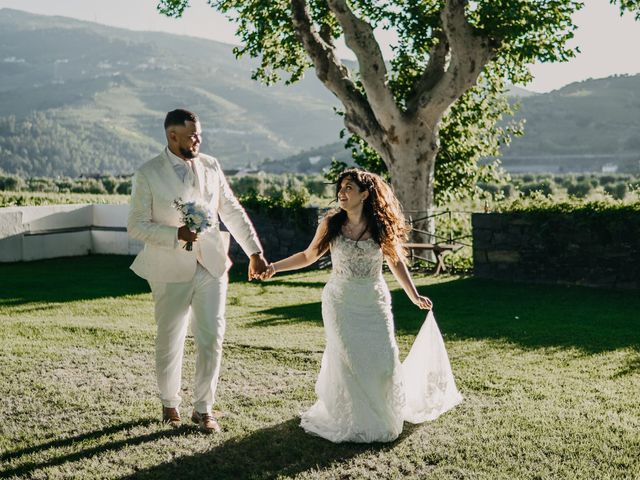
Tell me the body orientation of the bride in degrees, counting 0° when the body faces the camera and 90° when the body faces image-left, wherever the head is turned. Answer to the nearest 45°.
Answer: approximately 0°

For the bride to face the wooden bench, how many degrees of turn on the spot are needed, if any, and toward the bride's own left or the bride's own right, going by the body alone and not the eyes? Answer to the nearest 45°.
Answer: approximately 180°

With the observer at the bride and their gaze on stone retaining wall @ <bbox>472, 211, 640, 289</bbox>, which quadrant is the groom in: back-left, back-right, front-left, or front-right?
back-left

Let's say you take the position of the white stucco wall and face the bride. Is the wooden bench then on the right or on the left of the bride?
left

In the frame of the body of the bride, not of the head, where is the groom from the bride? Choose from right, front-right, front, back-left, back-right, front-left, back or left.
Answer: right

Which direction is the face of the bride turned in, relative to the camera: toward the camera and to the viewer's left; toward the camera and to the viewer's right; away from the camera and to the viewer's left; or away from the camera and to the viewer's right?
toward the camera and to the viewer's left

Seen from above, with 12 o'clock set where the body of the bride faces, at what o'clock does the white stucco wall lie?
The white stucco wall is roughly at 5 o'clock from the bride.

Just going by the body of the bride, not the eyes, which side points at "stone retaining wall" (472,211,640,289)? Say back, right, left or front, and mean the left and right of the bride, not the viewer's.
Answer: back
